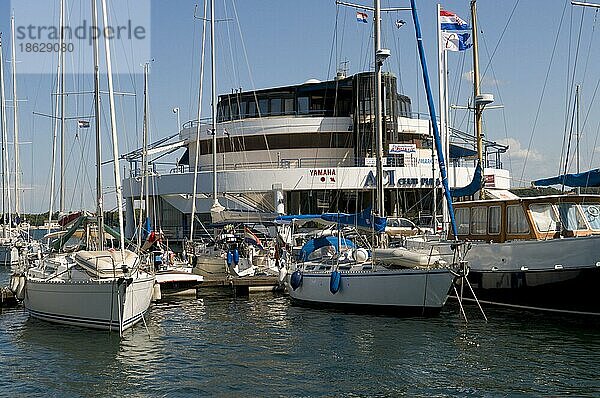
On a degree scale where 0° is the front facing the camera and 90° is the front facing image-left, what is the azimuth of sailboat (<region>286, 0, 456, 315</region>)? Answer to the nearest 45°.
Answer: approximately 315°

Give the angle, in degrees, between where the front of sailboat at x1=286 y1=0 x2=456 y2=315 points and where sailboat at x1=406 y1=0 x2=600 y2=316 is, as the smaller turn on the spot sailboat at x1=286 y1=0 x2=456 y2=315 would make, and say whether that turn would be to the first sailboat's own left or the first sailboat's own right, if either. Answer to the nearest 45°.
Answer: approximately 45° to the first sailboat's own left

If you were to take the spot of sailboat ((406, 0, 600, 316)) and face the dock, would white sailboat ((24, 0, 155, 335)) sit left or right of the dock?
left

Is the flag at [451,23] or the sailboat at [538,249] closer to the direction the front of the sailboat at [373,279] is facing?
the sailboat

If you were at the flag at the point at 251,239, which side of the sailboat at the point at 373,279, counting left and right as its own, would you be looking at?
back
